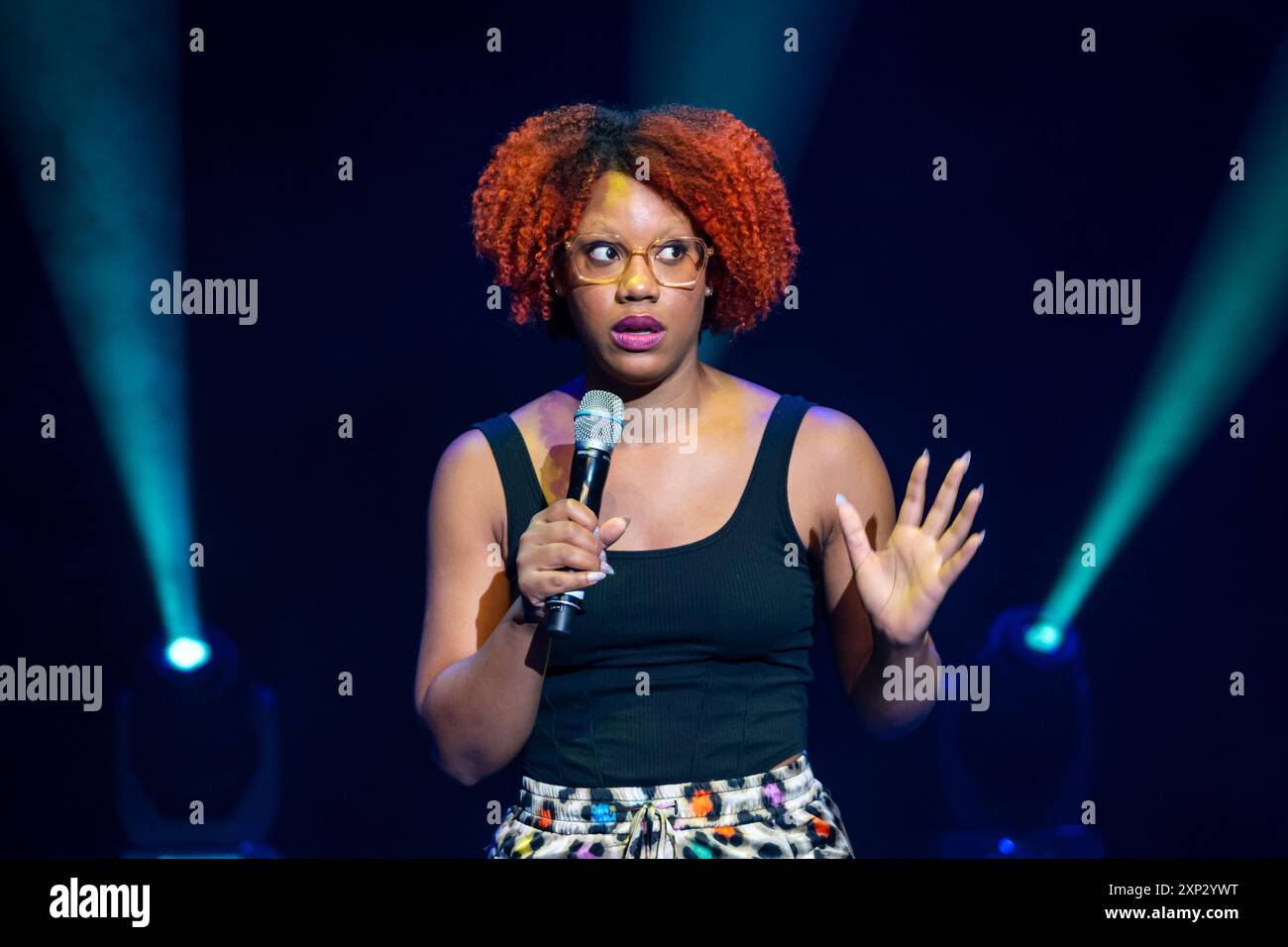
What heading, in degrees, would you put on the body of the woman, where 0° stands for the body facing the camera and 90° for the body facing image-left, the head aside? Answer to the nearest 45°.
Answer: approximately 0°
